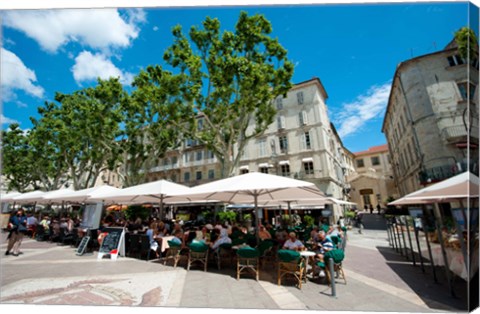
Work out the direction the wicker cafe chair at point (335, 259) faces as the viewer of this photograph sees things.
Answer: facing away from the viewer and to the left of the viewer

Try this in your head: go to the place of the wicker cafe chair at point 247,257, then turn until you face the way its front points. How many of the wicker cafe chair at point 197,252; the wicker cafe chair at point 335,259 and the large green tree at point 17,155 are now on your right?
1

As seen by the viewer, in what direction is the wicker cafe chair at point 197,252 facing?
away from the camera

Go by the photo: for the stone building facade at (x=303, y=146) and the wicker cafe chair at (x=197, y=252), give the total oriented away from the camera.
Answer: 1

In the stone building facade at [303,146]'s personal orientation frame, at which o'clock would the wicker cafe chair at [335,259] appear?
The wicker cafe chair is roughly at 11 o'clock from the stone building facade.

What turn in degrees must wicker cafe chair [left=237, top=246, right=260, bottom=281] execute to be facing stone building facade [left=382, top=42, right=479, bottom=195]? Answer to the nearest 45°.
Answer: approximately 90° to its right

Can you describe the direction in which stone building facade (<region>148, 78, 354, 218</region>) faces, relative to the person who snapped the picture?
facing the viewer and to the left of the viewer

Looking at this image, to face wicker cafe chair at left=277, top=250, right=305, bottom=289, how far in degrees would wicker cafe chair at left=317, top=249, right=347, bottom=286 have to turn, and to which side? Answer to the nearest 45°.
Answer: approximately 45° to its left

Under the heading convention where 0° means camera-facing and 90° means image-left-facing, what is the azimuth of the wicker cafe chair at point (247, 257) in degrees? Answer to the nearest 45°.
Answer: approximately 180°

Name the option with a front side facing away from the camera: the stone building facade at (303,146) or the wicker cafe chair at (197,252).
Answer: the wicker cafe chair

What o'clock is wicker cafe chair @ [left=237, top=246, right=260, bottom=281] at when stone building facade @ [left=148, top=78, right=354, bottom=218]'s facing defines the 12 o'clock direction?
The wicker cafe chair is roughly at 11 o'clock from the stone building facade.

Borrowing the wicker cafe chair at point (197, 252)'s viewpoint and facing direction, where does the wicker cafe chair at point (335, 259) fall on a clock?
the wicker cafe chair at point (335, 259) is roughly at 4 o'clock from the wicker cafe chair at point (197, 252).

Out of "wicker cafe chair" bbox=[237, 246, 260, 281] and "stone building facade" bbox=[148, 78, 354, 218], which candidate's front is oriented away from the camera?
the wicker cafe chair

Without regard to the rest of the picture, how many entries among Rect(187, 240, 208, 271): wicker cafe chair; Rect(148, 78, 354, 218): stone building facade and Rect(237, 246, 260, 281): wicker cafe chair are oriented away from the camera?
2

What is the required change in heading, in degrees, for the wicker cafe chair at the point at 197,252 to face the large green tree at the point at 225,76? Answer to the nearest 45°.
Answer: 0° — it already faces it
